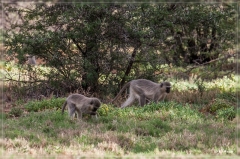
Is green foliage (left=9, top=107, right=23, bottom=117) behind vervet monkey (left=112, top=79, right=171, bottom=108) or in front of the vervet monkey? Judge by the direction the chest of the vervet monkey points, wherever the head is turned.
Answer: behind

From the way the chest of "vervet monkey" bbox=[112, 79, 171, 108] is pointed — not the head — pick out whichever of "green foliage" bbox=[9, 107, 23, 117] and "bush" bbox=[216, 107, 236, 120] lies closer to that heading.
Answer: the bush

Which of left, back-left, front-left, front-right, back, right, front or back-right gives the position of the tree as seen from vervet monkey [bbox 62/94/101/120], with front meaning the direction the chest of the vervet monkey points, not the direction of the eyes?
left

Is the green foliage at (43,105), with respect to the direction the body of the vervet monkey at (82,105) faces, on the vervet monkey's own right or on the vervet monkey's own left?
on the vervet monkey's own left

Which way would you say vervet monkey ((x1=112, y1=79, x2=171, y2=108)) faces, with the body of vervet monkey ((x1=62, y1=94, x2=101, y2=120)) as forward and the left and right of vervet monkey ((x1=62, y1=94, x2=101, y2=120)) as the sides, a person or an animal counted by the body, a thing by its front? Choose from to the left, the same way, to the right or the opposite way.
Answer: the same way

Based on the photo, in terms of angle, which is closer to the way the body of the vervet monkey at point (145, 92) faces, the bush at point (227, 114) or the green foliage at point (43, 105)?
the bush

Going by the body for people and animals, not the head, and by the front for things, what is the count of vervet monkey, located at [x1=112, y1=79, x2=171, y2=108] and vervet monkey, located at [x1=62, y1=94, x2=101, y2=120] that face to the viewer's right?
2

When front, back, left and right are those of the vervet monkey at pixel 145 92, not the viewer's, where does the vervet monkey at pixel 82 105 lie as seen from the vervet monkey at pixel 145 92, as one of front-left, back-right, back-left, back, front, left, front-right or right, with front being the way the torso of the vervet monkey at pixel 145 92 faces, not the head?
back-right

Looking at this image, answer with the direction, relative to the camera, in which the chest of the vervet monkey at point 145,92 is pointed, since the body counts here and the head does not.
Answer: to the viewer's right

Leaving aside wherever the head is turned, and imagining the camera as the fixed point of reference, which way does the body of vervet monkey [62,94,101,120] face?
to the viewer's right

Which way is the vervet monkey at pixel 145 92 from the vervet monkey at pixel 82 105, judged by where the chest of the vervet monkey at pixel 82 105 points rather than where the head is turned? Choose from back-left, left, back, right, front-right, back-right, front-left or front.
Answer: front-left

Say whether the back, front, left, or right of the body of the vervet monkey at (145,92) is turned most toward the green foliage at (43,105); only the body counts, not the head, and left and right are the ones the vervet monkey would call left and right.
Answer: back
